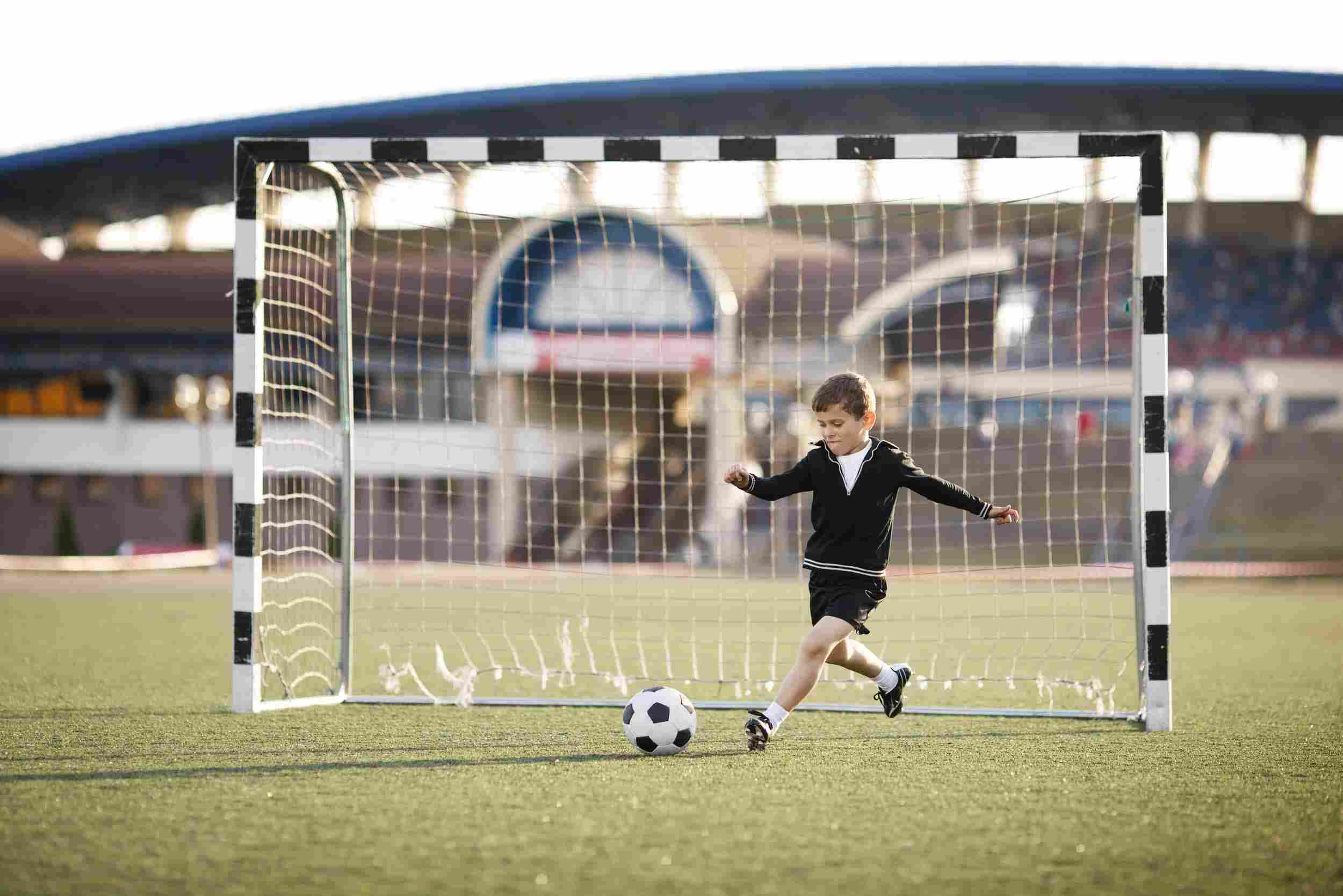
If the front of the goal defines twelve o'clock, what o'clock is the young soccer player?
The young soccer player is roughly at 12 o'clock from the goal.

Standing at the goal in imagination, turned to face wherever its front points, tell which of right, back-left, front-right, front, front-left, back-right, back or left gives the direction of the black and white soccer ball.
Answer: front

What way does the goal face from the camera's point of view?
toward the camera
